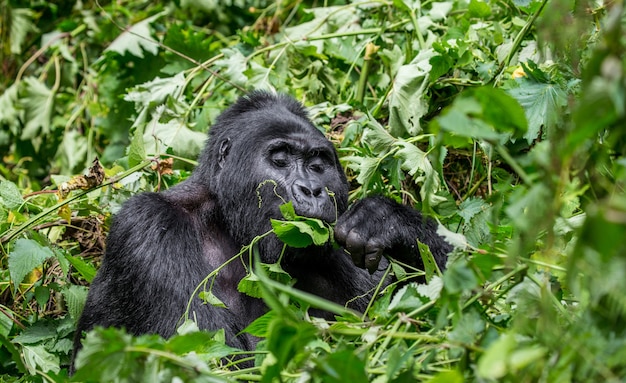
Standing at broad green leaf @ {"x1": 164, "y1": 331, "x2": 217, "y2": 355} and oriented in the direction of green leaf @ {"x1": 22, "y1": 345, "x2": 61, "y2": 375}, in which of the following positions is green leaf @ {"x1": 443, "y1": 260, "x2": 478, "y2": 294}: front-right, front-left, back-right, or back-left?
back-right

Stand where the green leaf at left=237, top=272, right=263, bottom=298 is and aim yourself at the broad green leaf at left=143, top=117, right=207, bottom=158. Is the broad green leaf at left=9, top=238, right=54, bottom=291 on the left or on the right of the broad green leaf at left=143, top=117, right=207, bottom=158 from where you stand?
left

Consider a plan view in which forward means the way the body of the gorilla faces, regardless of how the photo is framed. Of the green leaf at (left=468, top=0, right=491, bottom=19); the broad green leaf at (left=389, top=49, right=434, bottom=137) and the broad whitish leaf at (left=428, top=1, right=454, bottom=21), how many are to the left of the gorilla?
3

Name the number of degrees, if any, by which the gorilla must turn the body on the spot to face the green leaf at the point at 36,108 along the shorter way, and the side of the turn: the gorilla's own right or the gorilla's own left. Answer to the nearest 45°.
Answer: approximately 180°

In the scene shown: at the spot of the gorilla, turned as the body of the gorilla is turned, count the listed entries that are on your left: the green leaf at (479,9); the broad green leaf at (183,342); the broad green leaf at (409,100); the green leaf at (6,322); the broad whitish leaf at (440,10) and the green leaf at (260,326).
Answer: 3

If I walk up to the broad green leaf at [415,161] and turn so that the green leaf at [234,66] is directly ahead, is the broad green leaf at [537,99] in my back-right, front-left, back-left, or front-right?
back-right

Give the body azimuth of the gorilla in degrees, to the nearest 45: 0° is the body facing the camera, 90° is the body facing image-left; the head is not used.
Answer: approximately 315°
